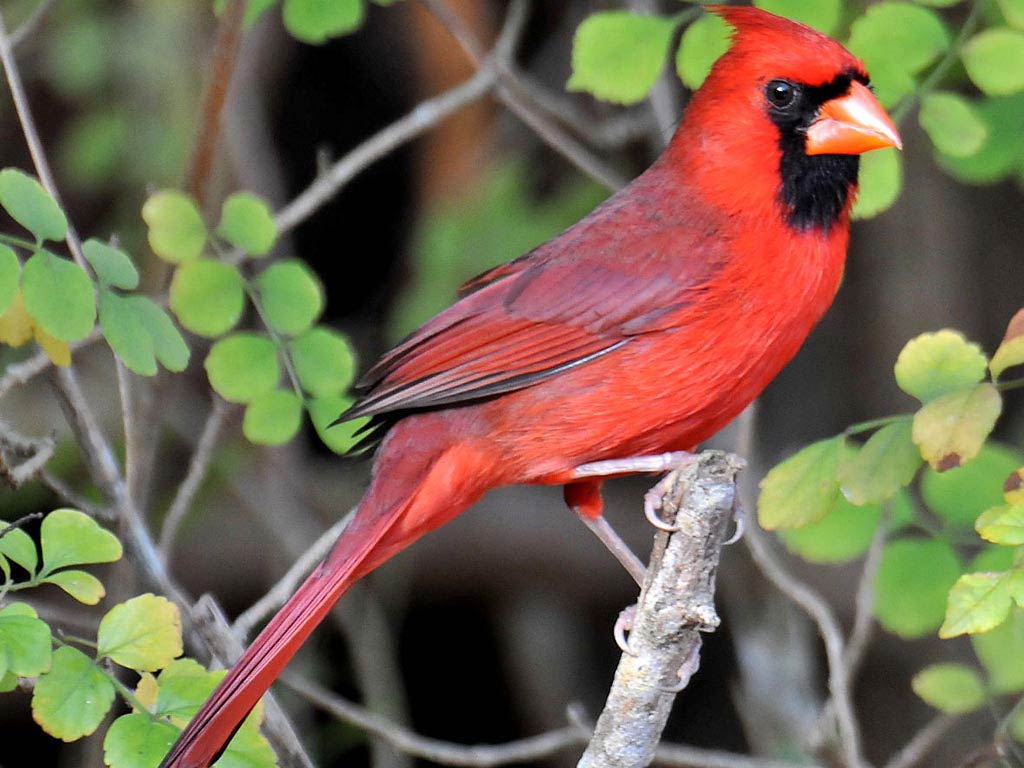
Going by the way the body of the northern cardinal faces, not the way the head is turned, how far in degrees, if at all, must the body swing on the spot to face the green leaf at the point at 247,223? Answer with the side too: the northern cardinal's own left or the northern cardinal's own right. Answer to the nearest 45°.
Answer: approximately 180°

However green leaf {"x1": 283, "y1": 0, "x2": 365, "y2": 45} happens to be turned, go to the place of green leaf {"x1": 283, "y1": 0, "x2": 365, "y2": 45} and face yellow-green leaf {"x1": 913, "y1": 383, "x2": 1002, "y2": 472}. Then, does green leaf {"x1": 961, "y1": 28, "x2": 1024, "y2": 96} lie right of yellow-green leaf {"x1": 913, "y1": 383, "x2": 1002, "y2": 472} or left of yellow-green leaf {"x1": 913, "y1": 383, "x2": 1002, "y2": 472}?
left

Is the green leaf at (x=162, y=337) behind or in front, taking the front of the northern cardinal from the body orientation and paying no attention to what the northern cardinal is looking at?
behind

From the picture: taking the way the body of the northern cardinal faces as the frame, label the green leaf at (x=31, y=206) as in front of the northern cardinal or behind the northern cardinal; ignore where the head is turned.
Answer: behind

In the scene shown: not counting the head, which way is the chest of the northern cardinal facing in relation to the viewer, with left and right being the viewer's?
facing to the right of the viewer

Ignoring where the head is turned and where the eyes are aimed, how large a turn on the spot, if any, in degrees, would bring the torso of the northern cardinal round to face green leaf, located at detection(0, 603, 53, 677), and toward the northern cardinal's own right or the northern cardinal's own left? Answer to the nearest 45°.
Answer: approximately 135° to the northern cardinal's own right
